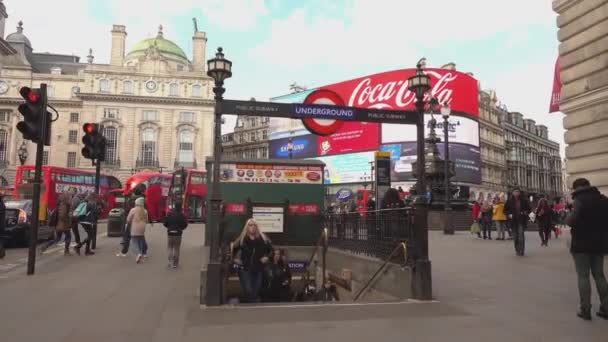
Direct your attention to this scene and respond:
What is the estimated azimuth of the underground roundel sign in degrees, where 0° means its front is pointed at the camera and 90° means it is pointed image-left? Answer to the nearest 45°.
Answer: approximately 0°

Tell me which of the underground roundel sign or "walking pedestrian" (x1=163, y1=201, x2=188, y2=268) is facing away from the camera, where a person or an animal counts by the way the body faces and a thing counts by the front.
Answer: the walking pedestrian

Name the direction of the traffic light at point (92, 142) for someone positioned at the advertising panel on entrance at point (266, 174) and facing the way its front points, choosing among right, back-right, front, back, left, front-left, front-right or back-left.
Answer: right

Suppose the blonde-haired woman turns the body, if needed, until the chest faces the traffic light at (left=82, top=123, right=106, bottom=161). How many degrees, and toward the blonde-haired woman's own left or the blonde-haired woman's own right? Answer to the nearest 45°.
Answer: approximately 135° to the blonde-haired woman's own right
